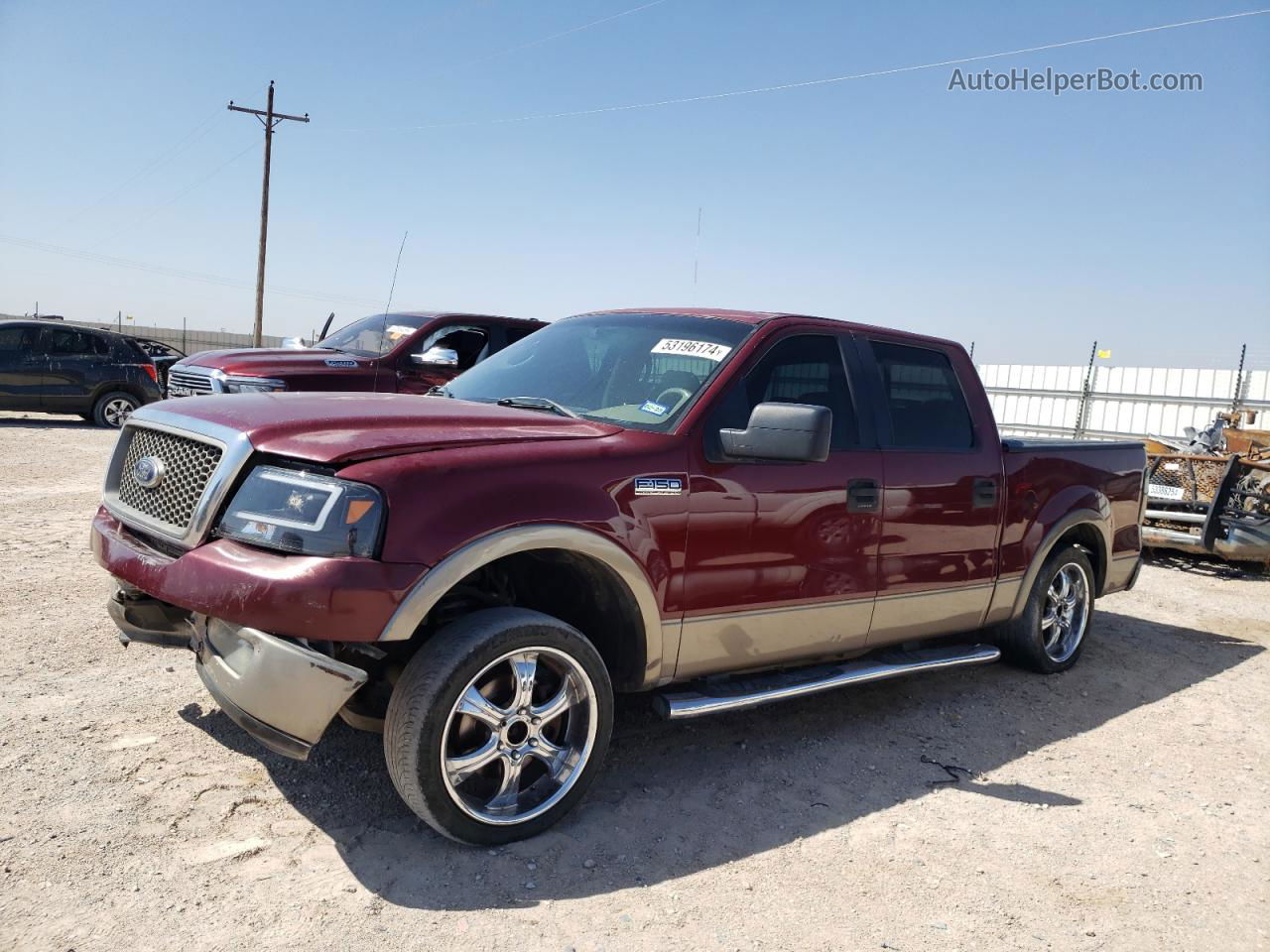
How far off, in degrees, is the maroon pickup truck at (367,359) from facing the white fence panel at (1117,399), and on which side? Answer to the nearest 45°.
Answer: approximately 135° to its left

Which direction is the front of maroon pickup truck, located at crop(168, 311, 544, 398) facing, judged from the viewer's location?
facing the viewer and to the left of the viewer

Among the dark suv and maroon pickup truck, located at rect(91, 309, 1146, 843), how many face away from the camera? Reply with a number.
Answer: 0

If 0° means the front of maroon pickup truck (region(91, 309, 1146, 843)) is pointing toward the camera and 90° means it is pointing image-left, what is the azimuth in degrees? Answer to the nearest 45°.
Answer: approximately 45°

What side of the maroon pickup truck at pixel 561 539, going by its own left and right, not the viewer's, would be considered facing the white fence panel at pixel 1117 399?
back

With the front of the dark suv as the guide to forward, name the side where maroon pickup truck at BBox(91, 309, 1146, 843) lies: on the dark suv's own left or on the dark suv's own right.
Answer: on the dark suv's own left

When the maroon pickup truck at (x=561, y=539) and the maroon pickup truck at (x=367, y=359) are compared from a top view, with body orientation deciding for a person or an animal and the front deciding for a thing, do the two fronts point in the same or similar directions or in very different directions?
same or similar directions

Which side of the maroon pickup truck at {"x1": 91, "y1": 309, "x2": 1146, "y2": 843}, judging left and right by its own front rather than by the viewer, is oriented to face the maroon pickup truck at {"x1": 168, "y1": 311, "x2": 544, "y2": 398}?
right

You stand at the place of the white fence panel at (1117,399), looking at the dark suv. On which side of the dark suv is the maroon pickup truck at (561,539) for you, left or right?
left

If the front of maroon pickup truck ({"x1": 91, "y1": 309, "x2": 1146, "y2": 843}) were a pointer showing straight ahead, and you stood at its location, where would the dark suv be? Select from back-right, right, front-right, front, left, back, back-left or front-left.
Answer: right

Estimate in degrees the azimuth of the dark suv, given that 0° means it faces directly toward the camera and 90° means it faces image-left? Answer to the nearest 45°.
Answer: approximately 90°

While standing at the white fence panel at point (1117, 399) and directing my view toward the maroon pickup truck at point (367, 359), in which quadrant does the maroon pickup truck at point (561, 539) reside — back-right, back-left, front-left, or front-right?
front-left
